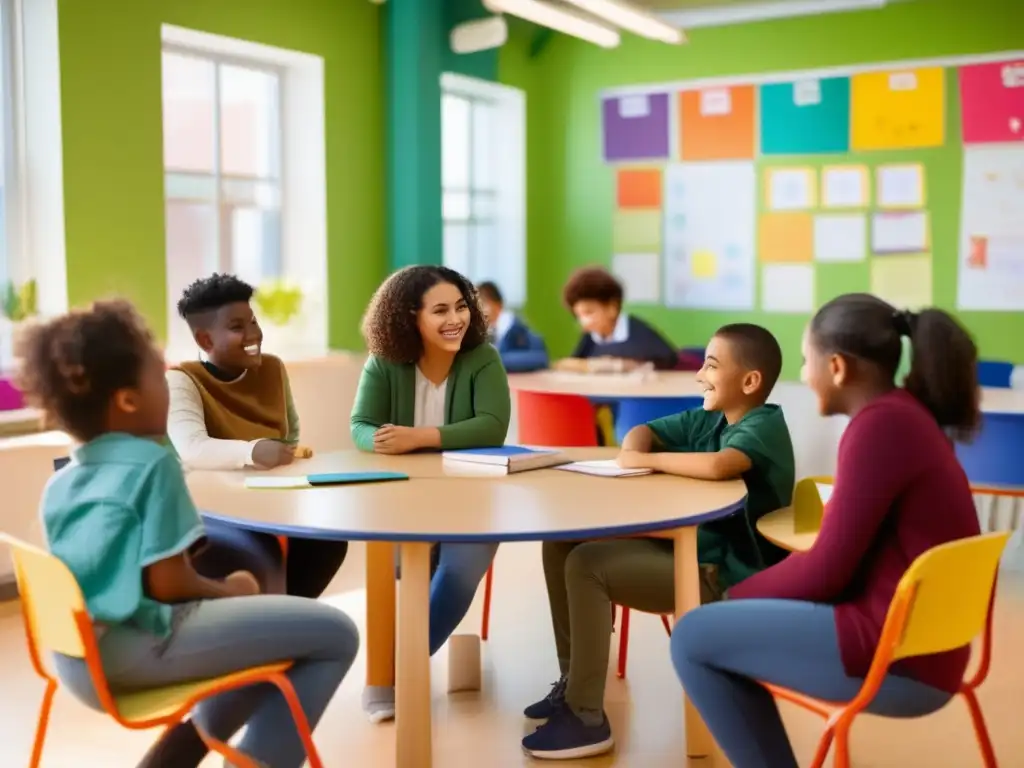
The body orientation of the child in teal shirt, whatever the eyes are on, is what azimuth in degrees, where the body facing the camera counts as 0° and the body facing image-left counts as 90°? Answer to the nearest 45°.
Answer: approximately 225°

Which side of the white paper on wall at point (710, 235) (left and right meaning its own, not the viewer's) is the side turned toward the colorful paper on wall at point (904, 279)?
left

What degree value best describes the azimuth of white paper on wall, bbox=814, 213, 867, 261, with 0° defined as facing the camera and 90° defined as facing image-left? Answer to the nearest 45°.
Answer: approximately 0°

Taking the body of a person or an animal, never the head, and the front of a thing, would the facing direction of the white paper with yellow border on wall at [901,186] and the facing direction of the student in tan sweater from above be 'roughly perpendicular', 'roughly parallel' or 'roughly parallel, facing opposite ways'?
roughly perpendicular

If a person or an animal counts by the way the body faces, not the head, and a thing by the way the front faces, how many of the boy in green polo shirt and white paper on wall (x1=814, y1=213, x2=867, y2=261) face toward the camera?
1

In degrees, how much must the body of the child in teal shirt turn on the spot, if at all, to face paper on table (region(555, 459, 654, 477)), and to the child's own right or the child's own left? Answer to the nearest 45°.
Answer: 0° — they already face it

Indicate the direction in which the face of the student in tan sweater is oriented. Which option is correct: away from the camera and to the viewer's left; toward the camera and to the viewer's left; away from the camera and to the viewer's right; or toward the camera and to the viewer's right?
toward the camera and to the viewer's right

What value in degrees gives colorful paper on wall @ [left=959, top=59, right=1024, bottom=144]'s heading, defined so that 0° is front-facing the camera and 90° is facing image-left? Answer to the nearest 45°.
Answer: approximately 0°

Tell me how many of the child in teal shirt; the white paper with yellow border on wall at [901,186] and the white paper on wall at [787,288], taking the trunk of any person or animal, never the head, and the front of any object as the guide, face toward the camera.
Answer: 2
